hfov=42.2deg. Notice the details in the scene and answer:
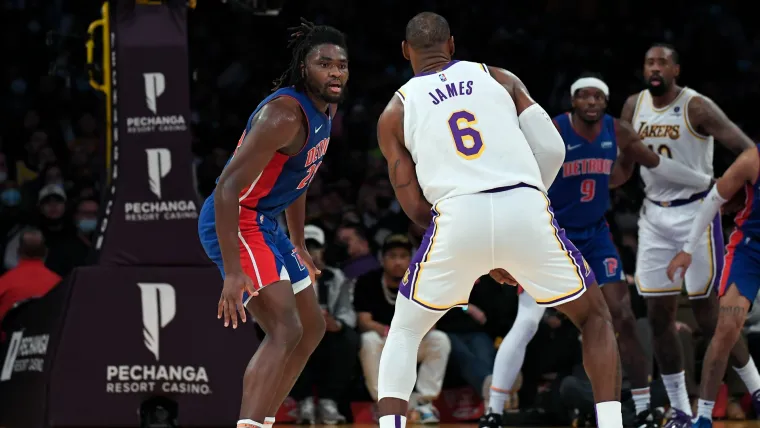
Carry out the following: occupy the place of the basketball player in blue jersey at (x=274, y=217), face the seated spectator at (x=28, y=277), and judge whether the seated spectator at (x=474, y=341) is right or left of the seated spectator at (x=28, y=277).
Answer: right

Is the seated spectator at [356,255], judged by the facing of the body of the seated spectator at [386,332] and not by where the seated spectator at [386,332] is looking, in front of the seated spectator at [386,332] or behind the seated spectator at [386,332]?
behind

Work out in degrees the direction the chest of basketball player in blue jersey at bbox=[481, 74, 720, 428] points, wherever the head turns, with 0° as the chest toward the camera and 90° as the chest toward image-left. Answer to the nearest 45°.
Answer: approximately 0°

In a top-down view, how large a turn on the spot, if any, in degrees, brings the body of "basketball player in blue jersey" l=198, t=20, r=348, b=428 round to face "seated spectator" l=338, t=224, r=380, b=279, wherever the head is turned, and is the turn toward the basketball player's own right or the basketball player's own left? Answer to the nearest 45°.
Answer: approximately 135° to the basketball player's own left

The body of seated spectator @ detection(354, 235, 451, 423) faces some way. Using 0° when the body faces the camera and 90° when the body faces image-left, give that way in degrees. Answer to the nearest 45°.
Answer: approximately 0°

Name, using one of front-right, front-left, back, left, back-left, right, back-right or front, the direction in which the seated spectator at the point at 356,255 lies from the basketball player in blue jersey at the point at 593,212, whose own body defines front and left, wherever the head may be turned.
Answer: back-right

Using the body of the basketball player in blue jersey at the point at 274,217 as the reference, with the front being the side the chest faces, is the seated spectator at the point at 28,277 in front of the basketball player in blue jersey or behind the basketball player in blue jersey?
behind

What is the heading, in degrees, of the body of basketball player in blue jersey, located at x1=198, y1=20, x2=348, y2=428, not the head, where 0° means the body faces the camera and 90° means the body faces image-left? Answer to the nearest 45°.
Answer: approximately 315°

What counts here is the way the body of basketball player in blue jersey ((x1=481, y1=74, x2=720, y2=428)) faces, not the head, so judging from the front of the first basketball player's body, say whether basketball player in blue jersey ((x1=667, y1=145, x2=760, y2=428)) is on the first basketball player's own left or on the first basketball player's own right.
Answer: on the first basketball player's own left

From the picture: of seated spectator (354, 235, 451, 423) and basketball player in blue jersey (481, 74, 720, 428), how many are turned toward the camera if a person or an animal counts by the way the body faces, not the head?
2

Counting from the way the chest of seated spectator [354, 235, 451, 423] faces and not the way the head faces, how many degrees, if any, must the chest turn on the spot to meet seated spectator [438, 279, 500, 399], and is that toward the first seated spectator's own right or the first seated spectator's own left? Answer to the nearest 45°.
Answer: approximately 90° to the first seated spectator's own left
